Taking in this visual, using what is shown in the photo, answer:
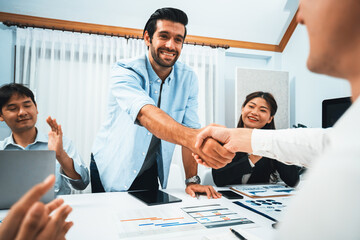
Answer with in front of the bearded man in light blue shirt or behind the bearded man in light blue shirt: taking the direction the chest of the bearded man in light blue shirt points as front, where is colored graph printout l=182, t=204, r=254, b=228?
in front

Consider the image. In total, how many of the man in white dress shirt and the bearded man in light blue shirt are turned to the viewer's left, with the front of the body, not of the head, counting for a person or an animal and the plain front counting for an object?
1

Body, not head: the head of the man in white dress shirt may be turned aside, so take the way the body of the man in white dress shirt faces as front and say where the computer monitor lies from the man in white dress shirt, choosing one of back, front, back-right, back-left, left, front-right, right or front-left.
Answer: right

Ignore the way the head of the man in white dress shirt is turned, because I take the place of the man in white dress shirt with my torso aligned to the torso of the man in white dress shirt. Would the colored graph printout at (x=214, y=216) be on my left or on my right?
on my right

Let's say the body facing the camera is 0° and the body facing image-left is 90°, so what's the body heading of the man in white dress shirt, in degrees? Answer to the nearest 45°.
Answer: approximately 90°

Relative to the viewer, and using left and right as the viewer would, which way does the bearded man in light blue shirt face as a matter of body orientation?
facing the viewer and to the right of the viewer

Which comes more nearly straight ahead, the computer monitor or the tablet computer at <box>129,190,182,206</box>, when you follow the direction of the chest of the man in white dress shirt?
the tablet computer

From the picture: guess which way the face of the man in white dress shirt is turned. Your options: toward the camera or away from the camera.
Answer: away from the camera
